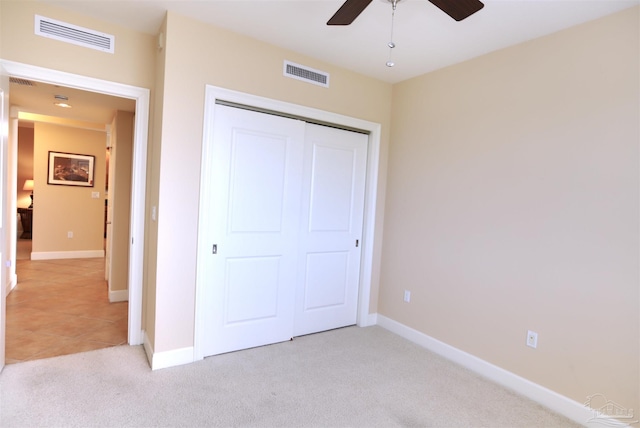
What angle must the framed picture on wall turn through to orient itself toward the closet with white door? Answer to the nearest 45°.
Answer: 0° — it already faces it

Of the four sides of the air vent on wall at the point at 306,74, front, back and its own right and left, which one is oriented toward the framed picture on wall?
back

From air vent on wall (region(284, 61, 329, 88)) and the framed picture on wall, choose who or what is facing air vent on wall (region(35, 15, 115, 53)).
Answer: the framed picture on wall

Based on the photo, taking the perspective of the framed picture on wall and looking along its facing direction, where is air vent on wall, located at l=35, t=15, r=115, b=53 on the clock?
The air vent on wall is roughly at 12 o'clock from the framed picture on wall.

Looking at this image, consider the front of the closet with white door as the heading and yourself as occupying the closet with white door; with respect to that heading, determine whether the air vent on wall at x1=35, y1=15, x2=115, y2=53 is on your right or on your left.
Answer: on your right

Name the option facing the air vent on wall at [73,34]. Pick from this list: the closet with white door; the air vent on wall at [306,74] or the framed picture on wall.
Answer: the framed picture on wall

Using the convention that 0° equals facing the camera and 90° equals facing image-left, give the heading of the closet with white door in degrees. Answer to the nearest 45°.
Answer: approximately 315°

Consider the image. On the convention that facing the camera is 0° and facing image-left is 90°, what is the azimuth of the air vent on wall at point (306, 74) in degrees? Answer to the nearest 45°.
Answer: approximately 315°

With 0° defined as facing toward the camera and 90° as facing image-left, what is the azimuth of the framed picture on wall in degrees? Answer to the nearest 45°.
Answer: approximately 0°
